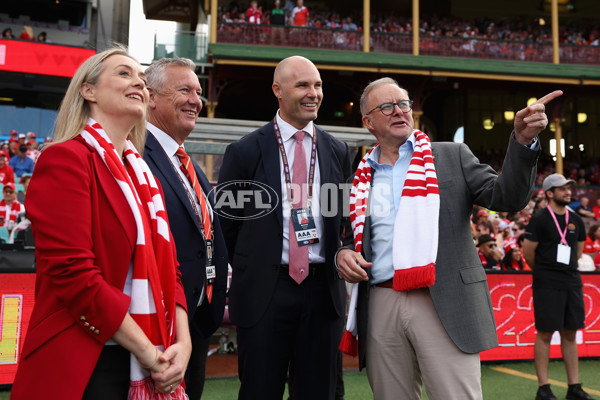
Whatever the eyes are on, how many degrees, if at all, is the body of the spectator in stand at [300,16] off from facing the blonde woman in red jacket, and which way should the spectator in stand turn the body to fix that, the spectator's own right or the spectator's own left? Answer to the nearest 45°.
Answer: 0° — they already face them

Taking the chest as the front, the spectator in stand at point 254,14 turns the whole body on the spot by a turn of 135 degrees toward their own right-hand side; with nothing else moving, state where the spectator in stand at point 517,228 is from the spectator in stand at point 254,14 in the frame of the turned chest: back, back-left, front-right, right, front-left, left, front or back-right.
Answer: back

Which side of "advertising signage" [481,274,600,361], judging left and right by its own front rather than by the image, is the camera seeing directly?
front

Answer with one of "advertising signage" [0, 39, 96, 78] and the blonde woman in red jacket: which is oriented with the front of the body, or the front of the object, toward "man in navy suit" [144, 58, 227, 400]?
the advertising signage

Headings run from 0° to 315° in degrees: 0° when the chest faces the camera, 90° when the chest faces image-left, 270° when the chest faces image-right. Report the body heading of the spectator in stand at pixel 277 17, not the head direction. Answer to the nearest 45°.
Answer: approximately 0°

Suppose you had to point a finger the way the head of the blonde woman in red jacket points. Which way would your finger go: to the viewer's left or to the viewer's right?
to the viewer's right

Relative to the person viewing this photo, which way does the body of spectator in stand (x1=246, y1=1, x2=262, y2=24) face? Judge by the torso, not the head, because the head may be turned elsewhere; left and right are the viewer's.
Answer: facing the viewer

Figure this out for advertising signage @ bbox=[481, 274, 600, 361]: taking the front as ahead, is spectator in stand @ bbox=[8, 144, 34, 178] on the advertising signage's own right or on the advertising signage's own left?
on the advertising signage's own right

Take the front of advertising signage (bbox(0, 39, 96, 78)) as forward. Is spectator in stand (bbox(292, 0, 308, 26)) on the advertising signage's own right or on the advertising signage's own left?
on the advertising signage's own left

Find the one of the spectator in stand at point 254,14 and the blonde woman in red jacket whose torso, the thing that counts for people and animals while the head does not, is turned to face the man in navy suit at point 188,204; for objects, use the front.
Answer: the spectator in stand

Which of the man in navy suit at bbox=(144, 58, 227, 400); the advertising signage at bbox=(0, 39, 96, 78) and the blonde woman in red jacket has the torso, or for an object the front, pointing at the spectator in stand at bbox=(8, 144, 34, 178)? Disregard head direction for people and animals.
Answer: the advertising signage

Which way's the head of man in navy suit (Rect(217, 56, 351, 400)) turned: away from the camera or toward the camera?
toward the camera

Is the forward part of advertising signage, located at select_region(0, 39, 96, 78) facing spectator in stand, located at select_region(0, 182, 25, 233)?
yes

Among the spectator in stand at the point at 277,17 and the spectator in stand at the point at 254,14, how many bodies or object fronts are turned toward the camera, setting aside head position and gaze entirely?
2

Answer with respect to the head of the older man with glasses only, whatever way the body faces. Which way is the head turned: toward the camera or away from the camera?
toward the camera

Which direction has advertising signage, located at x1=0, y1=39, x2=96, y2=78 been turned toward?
toward the camera

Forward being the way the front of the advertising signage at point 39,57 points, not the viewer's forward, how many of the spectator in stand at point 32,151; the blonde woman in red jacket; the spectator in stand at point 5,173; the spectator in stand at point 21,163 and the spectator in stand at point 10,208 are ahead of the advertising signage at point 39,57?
5
